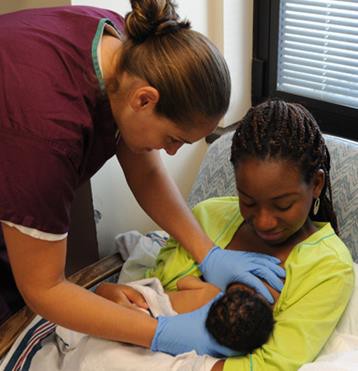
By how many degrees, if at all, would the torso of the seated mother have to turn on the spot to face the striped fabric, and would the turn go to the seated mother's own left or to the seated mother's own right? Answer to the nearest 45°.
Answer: approximately 45° to the seated mother's own right

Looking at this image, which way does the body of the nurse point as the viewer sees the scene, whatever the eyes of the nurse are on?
to the viewer's right

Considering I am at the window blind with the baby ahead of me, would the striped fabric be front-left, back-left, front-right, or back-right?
front-right

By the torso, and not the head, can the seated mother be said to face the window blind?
no

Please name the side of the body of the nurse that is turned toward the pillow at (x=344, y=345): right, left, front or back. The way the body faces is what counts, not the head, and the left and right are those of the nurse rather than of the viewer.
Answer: front

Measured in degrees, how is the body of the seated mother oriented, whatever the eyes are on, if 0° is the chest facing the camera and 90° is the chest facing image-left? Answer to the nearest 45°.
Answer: approximately 45°

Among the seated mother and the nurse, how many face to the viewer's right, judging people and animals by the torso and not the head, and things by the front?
1

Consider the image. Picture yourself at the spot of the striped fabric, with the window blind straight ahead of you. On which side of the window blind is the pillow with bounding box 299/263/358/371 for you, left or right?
right

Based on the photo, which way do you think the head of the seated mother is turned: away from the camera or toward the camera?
toward the camera

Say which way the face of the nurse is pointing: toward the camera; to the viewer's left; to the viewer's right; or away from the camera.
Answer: to the viewer's right
